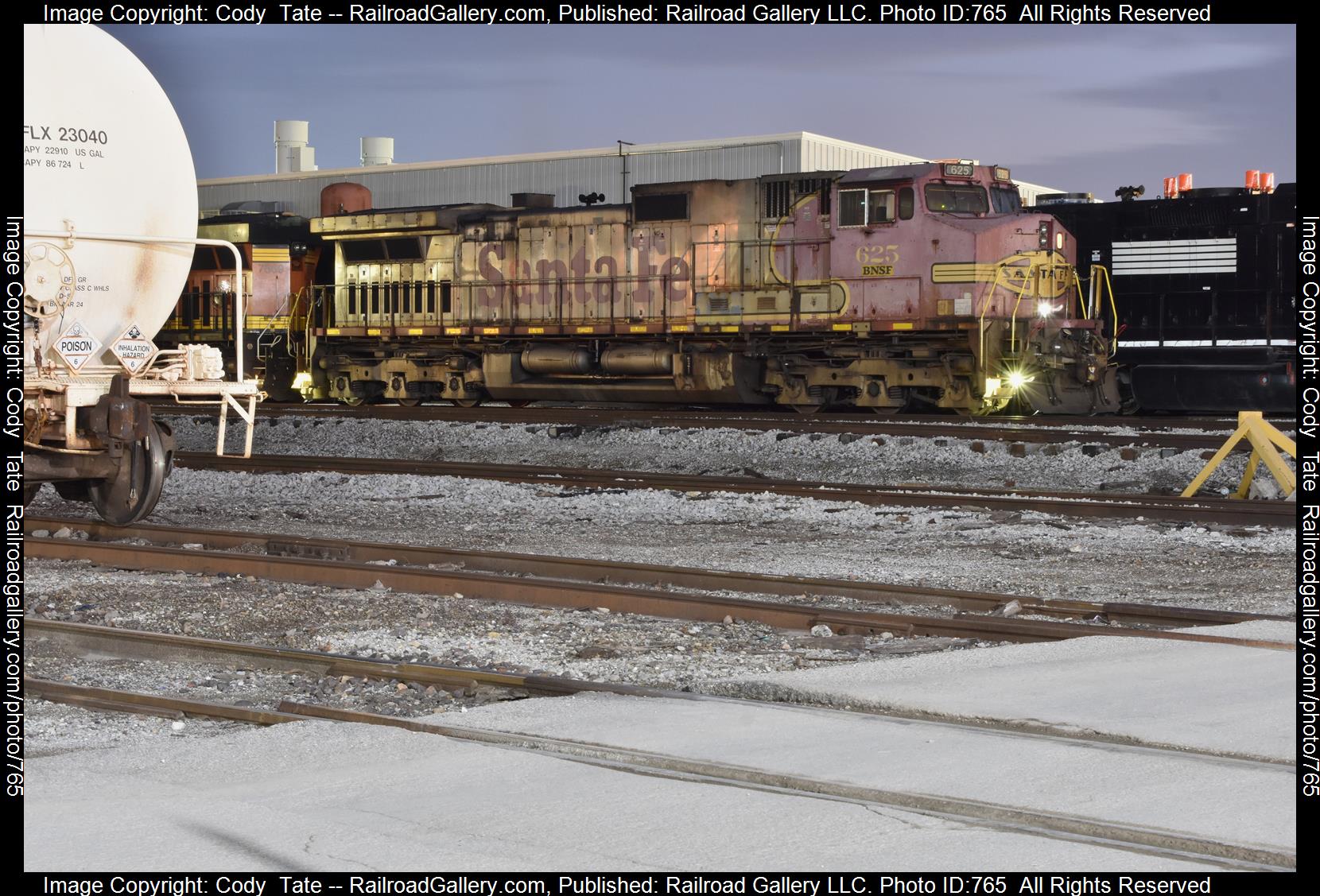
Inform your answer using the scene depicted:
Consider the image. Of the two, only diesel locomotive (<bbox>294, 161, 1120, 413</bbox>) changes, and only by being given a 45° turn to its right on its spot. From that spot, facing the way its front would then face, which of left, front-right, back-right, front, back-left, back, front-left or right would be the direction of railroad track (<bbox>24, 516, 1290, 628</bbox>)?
front

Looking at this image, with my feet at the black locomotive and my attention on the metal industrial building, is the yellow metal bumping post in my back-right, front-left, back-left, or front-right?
back-left

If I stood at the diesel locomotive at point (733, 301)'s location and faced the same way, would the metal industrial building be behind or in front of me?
behind

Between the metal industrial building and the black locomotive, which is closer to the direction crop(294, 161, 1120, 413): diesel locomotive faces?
the black locomotive

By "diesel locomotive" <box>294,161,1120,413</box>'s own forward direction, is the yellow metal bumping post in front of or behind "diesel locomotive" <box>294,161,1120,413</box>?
in front

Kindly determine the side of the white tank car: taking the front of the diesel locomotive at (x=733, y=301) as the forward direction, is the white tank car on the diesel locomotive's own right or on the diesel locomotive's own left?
on the diesel locomotive's own right

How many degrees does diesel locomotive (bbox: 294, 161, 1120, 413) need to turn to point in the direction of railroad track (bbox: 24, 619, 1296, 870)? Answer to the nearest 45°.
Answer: approximately 45° to its right

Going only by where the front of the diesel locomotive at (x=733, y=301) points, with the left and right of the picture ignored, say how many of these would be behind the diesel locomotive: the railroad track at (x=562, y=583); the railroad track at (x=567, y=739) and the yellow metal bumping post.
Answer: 0
